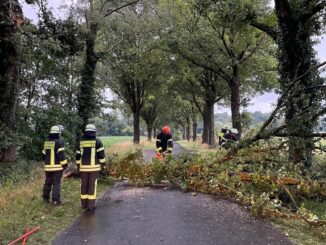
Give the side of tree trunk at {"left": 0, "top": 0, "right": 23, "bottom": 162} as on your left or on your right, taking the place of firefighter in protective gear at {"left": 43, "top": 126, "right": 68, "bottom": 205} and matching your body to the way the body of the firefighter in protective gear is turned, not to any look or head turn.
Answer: on your left

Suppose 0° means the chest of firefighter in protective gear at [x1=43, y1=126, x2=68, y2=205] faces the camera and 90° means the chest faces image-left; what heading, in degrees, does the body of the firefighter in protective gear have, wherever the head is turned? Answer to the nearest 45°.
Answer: approximately 225°

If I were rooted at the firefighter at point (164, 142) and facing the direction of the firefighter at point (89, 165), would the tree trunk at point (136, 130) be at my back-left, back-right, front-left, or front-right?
back-right

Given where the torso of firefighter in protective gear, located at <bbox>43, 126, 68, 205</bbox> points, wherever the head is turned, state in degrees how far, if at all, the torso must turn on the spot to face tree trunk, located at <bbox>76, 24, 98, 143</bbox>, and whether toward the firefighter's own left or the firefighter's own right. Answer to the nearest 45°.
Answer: approximately 45° to the firefighter's own left

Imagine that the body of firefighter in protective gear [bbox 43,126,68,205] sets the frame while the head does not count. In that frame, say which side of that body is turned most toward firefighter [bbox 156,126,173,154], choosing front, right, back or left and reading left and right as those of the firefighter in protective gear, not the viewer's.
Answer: front

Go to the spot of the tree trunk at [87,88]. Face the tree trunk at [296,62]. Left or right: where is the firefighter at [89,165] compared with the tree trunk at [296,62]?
right

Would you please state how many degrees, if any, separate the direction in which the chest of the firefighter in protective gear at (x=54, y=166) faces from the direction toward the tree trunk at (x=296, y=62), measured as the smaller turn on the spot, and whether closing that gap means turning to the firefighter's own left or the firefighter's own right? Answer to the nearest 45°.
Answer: approximately 45° to the firefighter's own right

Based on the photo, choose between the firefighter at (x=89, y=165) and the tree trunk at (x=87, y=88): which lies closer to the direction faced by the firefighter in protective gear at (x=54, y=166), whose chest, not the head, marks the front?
the tree trunk

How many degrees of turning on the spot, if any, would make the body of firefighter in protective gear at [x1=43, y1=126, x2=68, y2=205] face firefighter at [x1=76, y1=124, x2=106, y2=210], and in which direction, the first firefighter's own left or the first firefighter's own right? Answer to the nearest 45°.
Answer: approximately 90° to the first firefighter's own right
